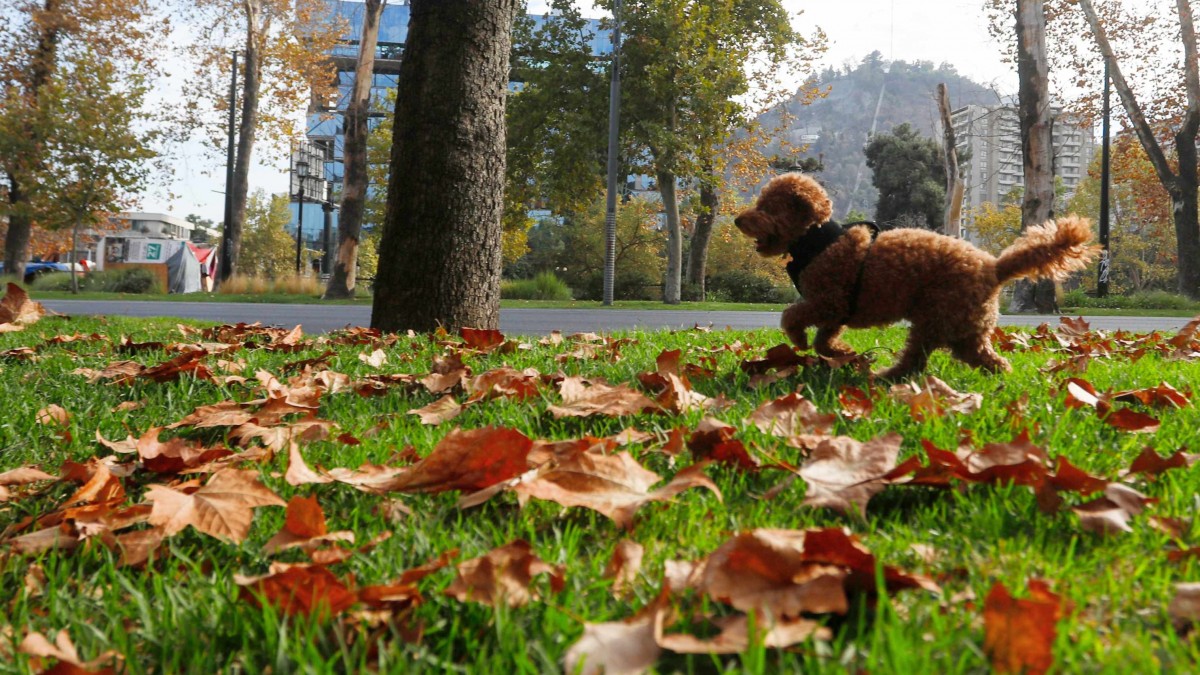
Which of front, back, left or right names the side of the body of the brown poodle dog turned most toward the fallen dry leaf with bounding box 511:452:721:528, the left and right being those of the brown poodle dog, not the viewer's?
left

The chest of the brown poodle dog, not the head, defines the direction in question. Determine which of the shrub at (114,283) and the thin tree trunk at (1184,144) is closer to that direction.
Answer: the shrub

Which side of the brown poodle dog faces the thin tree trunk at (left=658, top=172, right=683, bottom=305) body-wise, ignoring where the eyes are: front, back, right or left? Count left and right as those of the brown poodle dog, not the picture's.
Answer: right

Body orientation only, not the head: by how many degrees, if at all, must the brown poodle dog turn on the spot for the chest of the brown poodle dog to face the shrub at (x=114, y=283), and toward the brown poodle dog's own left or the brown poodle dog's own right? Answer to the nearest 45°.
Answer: approximately 45° to the brown poodle dog's own right

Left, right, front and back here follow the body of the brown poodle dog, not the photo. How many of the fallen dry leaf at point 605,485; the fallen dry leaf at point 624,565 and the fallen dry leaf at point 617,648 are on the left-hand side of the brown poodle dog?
3

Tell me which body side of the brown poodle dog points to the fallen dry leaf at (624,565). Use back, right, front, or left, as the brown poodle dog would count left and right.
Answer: left

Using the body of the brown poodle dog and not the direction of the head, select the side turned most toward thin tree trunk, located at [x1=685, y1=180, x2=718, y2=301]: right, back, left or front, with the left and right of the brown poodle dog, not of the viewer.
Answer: right

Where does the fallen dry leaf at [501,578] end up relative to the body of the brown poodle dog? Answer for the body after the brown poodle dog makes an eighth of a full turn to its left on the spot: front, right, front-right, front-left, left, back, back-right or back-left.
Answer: front-left

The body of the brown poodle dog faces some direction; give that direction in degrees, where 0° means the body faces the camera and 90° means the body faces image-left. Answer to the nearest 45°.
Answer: approximately 90°
